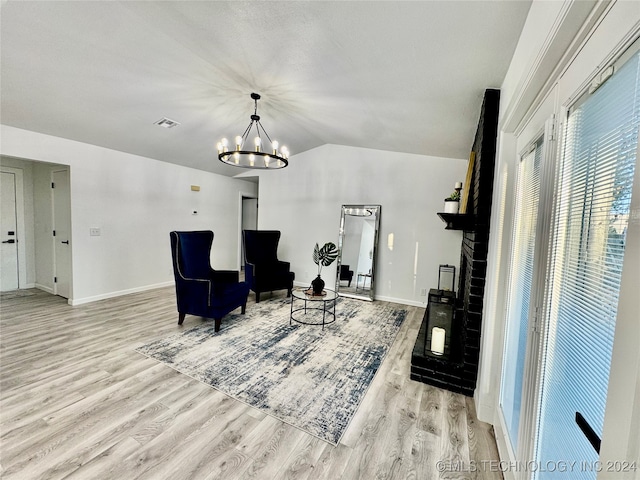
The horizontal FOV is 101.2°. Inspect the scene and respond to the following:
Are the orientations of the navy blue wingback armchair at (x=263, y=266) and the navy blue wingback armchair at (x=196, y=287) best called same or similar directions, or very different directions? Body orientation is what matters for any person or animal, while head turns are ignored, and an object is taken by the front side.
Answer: same or similar directions

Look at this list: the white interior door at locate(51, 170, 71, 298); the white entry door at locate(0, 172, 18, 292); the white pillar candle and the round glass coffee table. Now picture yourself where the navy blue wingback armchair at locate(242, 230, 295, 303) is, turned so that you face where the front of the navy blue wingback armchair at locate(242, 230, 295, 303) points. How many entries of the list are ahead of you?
2

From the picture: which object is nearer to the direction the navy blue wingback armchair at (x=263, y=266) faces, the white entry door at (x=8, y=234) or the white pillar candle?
the white pillar candle

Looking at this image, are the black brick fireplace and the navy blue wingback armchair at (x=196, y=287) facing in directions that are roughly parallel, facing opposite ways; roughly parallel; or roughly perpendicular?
roughly parallel, facing opposite ways

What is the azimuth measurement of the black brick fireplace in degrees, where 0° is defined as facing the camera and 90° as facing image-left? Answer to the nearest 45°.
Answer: approximately 90°

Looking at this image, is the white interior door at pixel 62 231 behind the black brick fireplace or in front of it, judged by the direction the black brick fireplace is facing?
in front

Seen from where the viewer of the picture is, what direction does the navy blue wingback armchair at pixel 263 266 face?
facing the viewer and to the right of the viewer

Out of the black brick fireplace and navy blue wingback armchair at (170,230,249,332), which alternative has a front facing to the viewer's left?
the black brick fireplace

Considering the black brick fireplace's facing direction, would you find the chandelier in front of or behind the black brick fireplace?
in front

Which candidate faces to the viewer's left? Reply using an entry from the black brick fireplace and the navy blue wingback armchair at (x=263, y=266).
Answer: the black brick fireplace

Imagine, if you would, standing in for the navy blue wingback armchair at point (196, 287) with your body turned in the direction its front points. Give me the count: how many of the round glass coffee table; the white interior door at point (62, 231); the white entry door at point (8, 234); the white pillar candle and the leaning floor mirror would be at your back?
2

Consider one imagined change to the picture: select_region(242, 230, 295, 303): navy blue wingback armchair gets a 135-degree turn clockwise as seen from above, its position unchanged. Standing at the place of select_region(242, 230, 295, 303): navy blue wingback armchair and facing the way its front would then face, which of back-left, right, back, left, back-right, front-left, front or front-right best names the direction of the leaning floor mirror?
back

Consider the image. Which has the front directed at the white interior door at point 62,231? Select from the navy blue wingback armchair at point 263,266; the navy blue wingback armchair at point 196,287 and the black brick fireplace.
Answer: the black brick fireplace

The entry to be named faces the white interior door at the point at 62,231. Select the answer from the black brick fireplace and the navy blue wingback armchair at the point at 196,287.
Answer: the black brick fireplace
